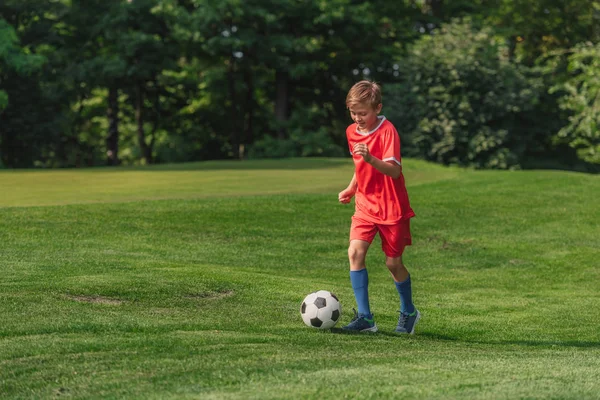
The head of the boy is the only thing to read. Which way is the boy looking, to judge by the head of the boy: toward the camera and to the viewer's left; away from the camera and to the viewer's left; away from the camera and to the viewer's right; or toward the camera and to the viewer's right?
toward the camera and to the viewer's left

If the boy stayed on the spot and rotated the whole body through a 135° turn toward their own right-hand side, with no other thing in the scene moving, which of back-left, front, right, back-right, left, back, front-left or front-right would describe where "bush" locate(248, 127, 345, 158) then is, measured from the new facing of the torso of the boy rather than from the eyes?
front

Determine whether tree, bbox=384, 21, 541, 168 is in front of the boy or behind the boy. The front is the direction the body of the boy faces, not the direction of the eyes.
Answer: behind

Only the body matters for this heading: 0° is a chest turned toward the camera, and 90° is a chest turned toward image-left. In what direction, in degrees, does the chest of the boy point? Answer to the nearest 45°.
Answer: approximately 45°
